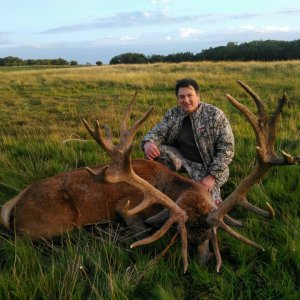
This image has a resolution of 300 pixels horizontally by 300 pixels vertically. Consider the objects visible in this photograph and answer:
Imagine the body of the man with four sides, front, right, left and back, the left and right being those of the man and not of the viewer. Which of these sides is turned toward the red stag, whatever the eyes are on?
front

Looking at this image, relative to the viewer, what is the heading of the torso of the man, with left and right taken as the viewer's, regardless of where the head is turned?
facing the viewer and to the left of the viewer
